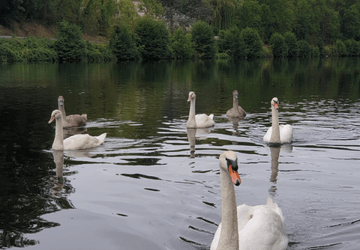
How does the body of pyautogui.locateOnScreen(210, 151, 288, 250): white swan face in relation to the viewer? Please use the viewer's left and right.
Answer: facing the viewer and to the left of the viewer

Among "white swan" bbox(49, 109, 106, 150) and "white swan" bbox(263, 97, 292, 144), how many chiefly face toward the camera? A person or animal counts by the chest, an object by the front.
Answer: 1

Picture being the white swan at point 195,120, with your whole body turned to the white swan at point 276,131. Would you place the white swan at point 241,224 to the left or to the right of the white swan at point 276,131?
right

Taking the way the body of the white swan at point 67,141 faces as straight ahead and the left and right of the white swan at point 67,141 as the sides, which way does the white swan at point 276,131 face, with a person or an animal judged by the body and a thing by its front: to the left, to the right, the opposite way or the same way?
to the left

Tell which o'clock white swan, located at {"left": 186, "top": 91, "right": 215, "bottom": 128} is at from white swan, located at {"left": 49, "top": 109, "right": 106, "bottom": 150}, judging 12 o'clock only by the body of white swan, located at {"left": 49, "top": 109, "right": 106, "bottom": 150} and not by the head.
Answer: white swan, located at {"left": 186, "top": 91, "right": 215, "bottom": 128} is roughly at 5 o'clock from white swan, located at {"left": 49, "top": 109, "right": 106, "bottom": 150}.

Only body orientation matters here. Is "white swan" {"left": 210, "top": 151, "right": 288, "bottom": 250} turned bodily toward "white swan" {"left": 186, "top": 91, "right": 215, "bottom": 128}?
no

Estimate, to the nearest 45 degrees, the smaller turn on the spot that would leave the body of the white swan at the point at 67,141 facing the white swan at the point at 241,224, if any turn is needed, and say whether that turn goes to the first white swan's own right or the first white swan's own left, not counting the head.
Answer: approximately 90° to the first white swan's own left

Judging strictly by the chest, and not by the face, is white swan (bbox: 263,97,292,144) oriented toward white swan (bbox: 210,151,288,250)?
yes

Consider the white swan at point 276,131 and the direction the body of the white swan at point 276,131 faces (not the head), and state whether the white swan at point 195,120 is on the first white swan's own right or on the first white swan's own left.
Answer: on the first white swan's own right

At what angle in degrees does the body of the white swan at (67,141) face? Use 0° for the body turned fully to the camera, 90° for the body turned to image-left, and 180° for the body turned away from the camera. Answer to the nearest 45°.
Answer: approximately 90°

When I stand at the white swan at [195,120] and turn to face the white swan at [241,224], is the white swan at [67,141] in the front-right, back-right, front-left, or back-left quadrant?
front-right

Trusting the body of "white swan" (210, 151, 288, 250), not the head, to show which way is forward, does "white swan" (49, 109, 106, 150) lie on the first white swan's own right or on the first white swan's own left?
on the first white swan's own right

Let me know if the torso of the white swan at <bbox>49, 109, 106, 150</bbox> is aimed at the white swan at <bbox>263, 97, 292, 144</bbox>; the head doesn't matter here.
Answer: no

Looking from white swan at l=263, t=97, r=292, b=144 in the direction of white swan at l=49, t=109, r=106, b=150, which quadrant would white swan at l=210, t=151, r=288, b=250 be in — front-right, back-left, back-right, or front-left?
front-left

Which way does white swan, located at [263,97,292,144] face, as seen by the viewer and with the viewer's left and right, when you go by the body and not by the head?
facing the viewer
